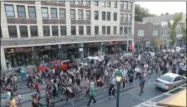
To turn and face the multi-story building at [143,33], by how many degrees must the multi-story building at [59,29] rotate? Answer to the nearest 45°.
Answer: approximately 90° to its left

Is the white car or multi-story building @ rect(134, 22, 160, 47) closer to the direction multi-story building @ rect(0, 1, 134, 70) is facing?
the white car

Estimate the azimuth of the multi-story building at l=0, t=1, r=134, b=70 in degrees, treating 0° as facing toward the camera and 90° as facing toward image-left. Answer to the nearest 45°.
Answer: approximately 315°
